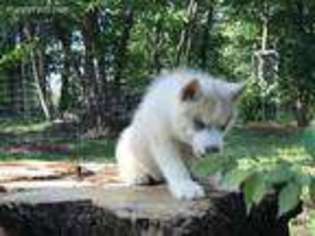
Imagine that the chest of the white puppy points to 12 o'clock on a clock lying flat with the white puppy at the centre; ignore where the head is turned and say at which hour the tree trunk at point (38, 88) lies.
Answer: The tree trunk is roughly at 7 o'clock from the white puppy.

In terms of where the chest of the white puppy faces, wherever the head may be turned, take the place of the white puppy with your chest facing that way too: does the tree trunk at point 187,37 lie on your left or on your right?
on your left

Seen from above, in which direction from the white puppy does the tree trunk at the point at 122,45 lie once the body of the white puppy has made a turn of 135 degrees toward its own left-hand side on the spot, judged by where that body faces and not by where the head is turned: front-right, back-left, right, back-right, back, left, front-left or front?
front

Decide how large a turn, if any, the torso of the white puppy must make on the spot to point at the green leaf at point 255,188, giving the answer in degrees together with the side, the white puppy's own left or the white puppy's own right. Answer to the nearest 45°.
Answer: approximately 45° to the white puppy's own right

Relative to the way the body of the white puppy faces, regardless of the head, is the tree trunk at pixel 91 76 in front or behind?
behind

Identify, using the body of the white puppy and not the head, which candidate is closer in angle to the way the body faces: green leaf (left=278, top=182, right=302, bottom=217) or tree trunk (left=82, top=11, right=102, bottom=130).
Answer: the green leaf

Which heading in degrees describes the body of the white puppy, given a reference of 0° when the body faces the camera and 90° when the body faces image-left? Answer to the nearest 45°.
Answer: approximately 315°

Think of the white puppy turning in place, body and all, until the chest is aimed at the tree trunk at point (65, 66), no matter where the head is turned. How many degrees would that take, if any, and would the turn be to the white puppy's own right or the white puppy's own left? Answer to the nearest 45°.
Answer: approximately 135° to the white puppy's own left
